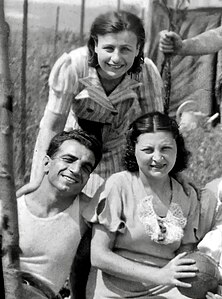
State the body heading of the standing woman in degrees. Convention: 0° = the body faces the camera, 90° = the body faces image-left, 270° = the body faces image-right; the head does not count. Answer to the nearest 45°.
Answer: approximately 0°
